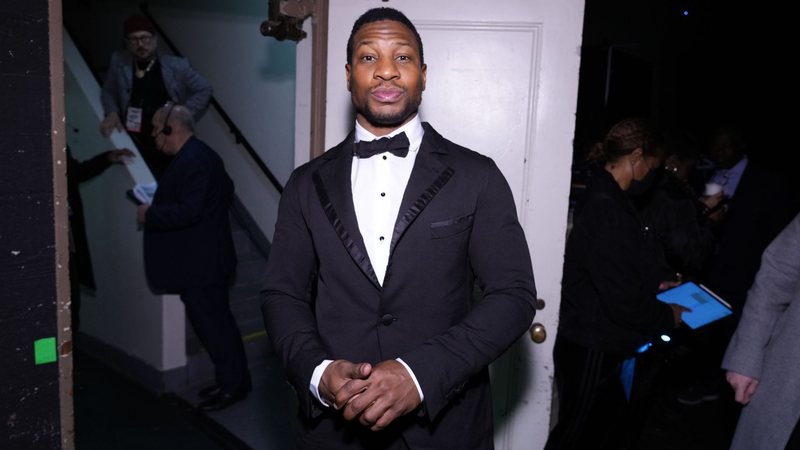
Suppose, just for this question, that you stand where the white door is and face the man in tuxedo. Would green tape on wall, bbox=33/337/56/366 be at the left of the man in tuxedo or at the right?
right

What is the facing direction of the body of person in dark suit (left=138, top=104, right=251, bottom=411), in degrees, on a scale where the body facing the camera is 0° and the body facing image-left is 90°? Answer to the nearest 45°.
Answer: approximately 90°

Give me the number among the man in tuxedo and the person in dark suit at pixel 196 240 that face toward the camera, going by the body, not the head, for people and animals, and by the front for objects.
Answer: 1

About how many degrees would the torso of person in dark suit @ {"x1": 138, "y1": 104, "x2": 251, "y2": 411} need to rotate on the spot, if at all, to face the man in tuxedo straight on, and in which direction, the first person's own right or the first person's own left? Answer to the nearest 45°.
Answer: approximately 90° to the first person's own left

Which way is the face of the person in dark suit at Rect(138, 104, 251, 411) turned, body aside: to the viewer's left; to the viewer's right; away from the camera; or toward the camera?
to the viewer's left

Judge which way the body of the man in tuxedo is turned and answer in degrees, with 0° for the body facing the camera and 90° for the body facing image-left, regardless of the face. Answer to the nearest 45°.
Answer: approximately 0°

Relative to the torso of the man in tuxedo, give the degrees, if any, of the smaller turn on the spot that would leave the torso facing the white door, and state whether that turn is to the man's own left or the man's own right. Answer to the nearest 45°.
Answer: approximately 135° to the man's own left

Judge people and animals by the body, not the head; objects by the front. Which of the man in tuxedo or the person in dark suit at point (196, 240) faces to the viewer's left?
the person in dark suit

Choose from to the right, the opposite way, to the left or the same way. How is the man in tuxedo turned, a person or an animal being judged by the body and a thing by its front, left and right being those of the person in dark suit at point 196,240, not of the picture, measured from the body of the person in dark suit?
to the left
